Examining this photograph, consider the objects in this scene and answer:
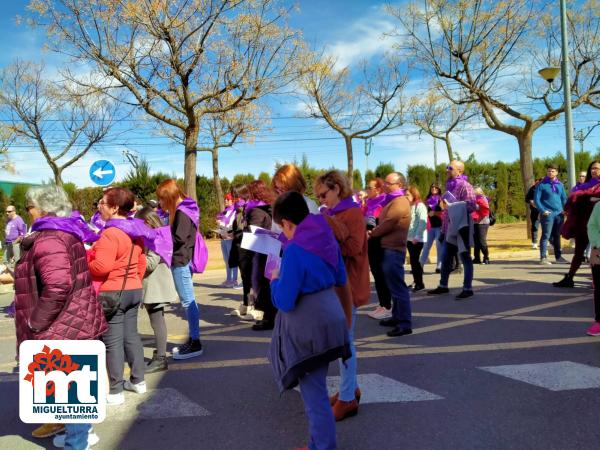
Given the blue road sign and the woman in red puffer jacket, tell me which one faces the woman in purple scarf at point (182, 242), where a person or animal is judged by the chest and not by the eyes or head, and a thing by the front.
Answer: the blue road sign

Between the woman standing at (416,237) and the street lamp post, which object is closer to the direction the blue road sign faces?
the woman standing

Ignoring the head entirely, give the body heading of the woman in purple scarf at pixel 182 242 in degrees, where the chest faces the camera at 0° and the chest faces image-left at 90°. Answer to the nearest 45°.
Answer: approximately 90°

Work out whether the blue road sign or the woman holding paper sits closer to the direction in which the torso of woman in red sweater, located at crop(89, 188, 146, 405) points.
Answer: the blue road sign

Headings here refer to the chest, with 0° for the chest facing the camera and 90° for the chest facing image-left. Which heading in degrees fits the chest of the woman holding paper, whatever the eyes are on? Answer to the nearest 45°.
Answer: approximately 90°

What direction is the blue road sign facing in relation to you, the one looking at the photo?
facing the viewer

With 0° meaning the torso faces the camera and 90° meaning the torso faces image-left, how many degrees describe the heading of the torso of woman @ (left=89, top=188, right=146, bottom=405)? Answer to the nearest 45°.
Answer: approximately 135°
